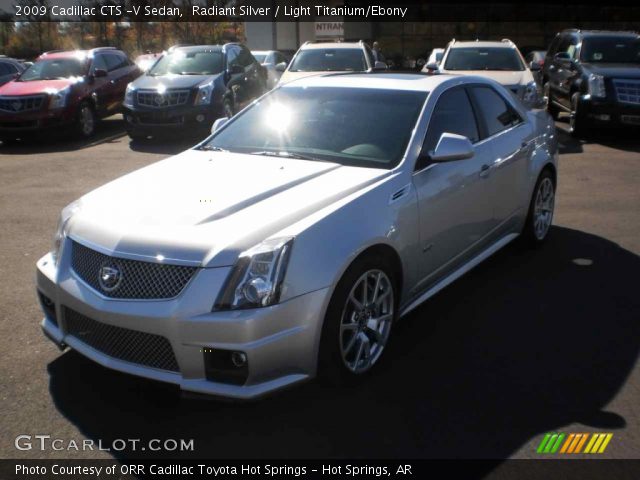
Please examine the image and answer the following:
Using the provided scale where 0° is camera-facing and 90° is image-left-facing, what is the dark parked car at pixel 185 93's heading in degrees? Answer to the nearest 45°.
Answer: approximately 45°

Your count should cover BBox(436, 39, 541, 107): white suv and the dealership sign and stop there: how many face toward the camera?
2

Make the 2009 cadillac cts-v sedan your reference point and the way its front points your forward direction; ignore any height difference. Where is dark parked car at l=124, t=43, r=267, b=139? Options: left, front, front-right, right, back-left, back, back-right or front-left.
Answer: back-right

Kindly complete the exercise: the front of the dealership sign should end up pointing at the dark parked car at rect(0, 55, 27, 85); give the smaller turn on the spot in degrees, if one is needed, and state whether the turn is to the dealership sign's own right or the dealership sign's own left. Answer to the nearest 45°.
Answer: approximately 45° to the dealership sign's own right

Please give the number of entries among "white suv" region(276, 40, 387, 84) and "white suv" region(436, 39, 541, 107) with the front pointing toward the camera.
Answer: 2
